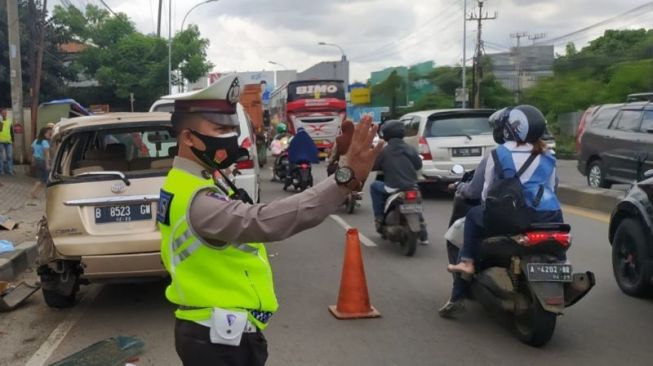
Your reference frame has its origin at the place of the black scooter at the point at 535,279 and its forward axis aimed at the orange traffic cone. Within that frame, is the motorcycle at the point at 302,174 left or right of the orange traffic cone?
right

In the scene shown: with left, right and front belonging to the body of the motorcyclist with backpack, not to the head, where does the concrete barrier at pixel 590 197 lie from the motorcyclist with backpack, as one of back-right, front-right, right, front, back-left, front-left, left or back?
front-right

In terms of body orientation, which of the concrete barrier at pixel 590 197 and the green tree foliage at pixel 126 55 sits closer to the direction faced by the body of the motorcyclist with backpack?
the green tree foliage

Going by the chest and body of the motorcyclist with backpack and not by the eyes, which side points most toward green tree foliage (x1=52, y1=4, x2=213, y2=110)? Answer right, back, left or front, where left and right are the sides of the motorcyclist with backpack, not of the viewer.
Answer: front

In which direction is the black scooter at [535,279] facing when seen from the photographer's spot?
facing away from the viewer and to the left of the viewer

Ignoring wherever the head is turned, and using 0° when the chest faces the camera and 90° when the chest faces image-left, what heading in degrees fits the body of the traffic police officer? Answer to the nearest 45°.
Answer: approximately 270°

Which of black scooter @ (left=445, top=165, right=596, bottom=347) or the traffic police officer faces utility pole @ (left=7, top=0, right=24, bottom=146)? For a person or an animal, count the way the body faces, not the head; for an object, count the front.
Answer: the black scooter

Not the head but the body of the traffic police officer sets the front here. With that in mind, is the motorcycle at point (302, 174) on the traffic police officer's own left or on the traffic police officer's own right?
on the traffic police officer's own left

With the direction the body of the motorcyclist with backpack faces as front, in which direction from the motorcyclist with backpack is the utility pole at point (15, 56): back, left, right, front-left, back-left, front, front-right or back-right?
front

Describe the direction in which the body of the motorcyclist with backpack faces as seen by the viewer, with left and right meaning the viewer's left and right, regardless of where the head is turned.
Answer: facing away from the viewer and to the left of the viewer

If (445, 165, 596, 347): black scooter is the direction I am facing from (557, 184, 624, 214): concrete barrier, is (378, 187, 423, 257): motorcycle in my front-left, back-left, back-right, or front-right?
front-right

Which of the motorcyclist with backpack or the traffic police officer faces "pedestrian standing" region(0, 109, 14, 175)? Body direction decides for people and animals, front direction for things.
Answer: the motorcyclist with backpack

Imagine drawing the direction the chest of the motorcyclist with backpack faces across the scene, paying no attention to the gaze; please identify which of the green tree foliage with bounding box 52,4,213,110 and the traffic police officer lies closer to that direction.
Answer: the green tree foliage
